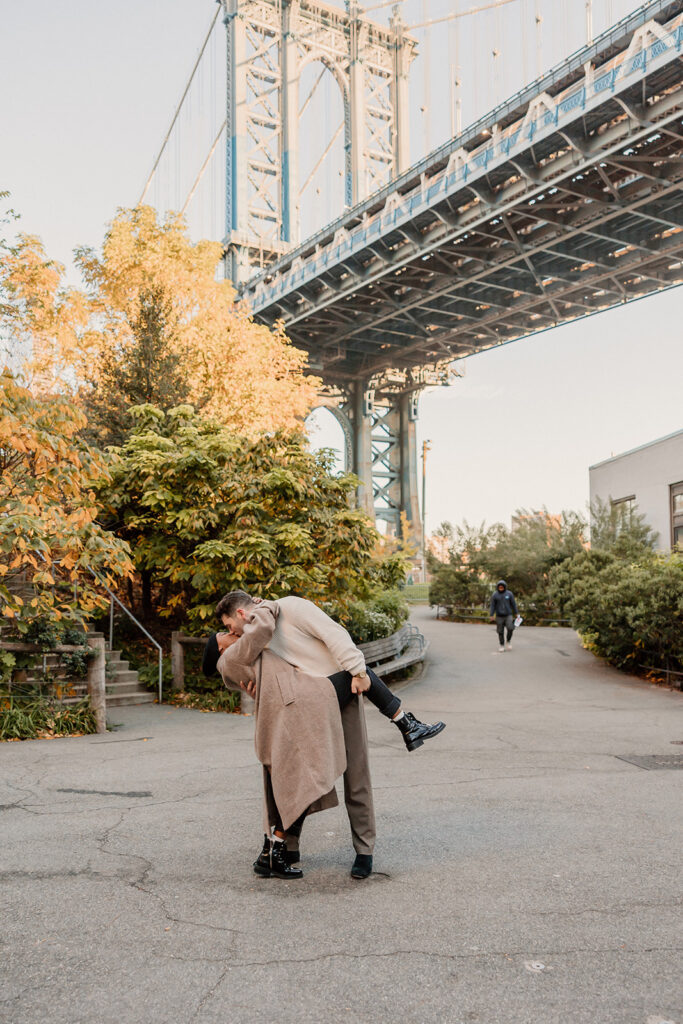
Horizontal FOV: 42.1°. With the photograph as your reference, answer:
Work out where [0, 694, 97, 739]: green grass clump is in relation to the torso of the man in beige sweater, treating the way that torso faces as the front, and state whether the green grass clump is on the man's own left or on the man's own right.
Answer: on the man's own right

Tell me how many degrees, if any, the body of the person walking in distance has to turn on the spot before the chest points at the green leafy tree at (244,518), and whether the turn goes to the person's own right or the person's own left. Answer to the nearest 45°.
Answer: approximately 45° to the person's own right

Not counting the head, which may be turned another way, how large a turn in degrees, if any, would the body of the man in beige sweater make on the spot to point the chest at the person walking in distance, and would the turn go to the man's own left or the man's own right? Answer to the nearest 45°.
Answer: approximately 90° to the man's own right

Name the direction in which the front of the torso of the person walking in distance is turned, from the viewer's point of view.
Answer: toward the camera

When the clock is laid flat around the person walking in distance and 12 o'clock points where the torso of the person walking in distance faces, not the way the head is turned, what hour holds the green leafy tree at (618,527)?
The green leafy tree is roughly at 7 o'clock from the person walking in distance.

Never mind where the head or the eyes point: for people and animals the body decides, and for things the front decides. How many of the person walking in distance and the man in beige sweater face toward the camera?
1

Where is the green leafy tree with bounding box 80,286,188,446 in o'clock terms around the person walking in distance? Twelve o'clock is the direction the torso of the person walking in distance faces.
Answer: The green leafy tree is roughly at 2 o'clock from the person walking in distance.

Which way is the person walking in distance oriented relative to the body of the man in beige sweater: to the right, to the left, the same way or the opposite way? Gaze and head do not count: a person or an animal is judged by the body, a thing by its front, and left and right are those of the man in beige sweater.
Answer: to the left

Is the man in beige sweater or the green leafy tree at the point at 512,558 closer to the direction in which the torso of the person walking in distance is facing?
the man in beige sweater

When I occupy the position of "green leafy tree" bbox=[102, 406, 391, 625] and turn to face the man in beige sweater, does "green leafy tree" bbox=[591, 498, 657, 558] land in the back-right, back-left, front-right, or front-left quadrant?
back-left

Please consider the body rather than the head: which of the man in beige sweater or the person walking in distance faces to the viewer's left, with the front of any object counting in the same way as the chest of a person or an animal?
the man in beige sweater

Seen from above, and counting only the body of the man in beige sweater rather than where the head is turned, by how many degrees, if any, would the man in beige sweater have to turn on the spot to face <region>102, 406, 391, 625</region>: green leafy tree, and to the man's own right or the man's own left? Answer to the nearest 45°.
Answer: approximately 90° to the man's own right

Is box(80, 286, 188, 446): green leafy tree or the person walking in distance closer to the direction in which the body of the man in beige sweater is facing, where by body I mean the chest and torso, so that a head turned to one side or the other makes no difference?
the green leafy tree

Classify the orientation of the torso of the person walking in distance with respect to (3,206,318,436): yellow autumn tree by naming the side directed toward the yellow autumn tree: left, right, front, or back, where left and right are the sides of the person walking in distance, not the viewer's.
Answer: right

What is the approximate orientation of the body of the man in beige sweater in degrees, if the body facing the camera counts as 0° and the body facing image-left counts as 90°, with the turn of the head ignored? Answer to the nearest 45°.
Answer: approximately 90°

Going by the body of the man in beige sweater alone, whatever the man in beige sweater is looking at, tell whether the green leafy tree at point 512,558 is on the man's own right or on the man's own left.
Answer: on the man's own right
